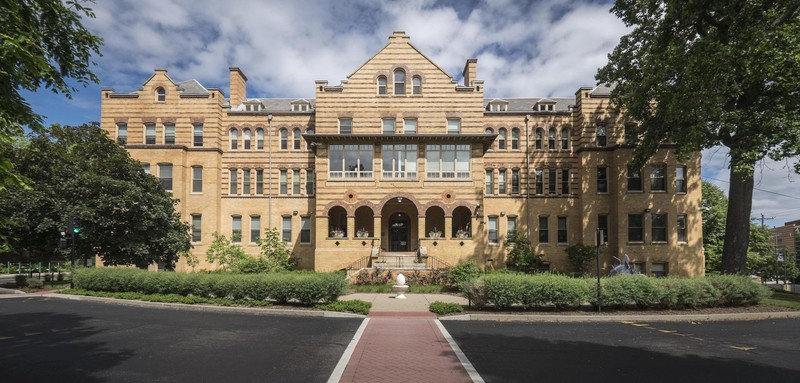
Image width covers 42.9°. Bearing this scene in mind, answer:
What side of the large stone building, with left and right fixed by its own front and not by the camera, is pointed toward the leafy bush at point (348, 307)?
front

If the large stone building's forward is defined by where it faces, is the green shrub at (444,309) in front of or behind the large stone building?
in front

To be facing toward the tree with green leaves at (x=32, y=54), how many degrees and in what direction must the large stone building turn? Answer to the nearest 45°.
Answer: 0° — it already faces it

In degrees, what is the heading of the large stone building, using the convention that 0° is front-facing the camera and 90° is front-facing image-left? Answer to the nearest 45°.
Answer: approximately 0°

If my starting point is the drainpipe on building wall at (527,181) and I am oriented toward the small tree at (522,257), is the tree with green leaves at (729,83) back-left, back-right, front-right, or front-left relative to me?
front-left

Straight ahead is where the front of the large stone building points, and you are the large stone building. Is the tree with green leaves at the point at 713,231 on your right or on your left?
on your left

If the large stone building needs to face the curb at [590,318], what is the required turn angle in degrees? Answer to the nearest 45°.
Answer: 0° — it already faces it

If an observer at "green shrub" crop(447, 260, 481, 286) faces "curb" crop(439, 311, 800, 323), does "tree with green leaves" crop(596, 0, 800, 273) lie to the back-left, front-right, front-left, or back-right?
front-left

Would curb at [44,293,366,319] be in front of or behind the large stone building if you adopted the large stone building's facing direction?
in front
